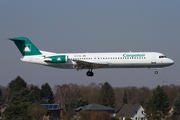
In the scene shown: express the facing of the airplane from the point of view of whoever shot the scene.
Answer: facing to the right of the viewer
